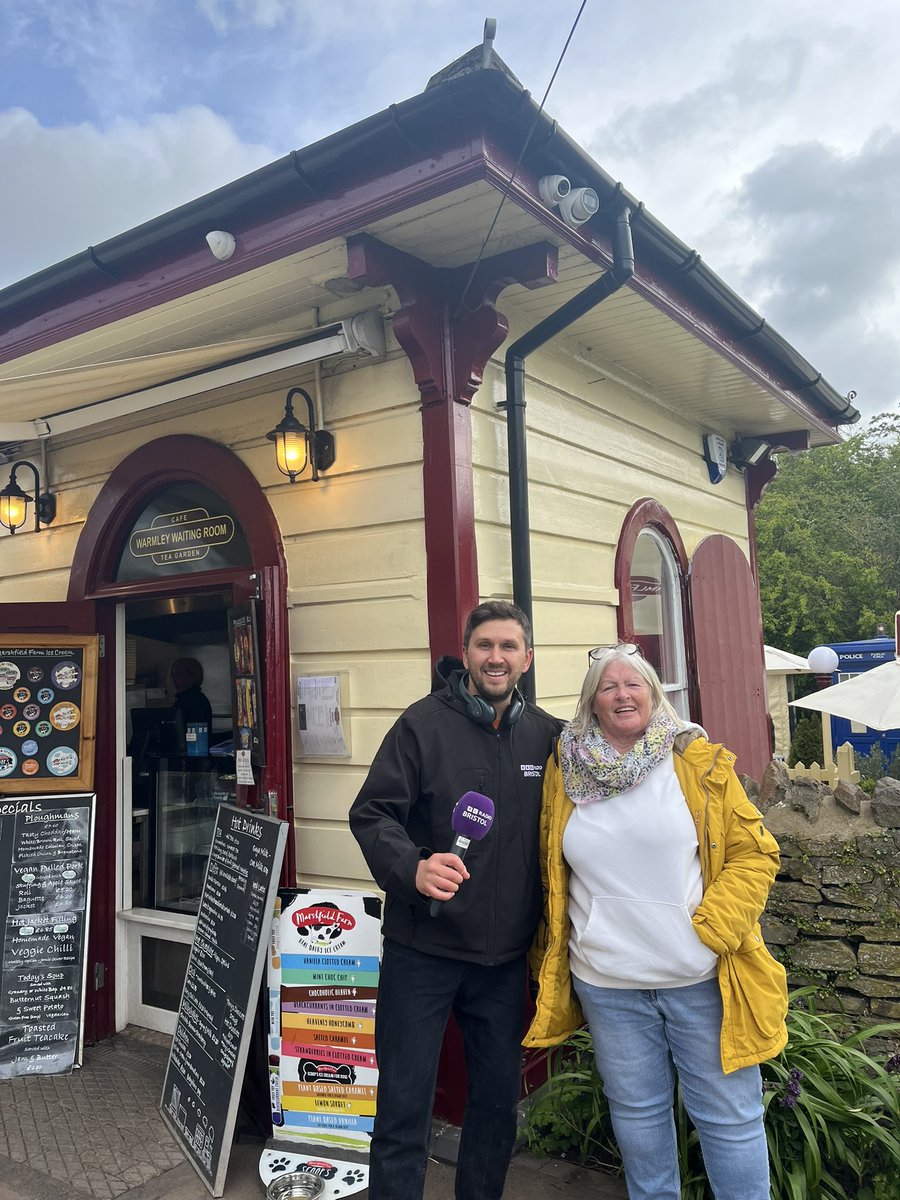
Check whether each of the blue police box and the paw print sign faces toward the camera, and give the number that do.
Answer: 2

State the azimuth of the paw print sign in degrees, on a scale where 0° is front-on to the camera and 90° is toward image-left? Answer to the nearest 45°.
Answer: approximately 0°

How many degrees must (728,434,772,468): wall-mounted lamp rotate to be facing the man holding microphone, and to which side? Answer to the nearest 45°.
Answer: approximately 45° to its right

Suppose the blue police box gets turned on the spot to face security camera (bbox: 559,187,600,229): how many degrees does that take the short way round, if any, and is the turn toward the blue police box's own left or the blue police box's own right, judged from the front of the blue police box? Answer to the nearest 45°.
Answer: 0° — it already faces it

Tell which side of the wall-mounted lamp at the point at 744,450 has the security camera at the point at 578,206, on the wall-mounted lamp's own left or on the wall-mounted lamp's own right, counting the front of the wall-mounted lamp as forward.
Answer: on the wall-mounted lamp's own right

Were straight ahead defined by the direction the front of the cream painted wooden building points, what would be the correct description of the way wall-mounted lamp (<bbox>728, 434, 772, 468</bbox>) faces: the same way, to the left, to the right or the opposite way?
to the left
